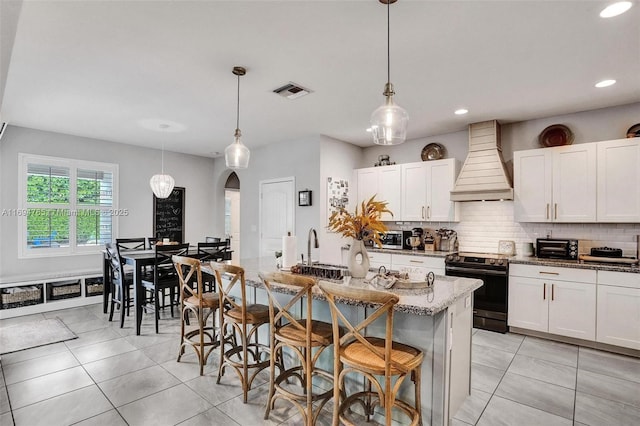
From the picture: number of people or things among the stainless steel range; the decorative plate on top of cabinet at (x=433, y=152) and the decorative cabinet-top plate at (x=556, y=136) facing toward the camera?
3

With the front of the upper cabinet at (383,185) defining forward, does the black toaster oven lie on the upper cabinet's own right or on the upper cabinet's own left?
on the upper cabinet's own left

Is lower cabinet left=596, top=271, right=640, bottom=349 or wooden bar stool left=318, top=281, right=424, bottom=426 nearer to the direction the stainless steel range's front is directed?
the wooden bar stool

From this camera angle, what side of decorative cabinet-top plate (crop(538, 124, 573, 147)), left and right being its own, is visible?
front

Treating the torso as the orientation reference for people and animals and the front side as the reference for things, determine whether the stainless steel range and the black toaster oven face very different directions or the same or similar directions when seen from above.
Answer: same or similar directions

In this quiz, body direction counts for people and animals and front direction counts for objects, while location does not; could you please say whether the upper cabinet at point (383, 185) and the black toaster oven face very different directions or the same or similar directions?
same or similar directions

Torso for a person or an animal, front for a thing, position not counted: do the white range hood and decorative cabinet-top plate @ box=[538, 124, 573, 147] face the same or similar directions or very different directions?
same or similar directions

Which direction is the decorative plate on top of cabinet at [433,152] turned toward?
toward the camera

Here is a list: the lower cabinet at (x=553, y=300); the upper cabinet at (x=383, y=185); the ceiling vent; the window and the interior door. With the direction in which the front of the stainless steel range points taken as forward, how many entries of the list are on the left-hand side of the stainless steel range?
1

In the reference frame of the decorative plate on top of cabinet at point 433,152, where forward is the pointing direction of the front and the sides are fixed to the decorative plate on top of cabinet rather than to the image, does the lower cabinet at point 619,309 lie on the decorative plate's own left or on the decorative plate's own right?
on the decorative plate's own left

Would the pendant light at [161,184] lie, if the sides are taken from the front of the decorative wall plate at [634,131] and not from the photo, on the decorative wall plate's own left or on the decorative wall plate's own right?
on the decorative wall plate's own right

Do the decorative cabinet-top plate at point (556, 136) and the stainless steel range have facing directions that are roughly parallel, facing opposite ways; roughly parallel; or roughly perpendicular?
roughly parallel

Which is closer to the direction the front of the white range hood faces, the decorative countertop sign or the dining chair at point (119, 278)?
the decorative countertop sign

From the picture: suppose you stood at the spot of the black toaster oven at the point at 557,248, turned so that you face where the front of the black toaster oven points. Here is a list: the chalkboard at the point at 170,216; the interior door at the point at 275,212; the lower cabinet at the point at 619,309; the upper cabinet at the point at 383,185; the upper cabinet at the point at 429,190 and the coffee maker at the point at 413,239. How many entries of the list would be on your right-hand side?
5

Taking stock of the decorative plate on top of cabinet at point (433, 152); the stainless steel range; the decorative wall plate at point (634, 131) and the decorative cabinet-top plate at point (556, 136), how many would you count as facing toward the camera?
4

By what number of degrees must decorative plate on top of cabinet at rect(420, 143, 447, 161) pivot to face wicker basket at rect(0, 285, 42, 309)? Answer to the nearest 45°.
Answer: approximately 45° to its right

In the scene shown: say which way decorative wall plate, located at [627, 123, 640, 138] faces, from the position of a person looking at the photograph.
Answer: facing the viewer
